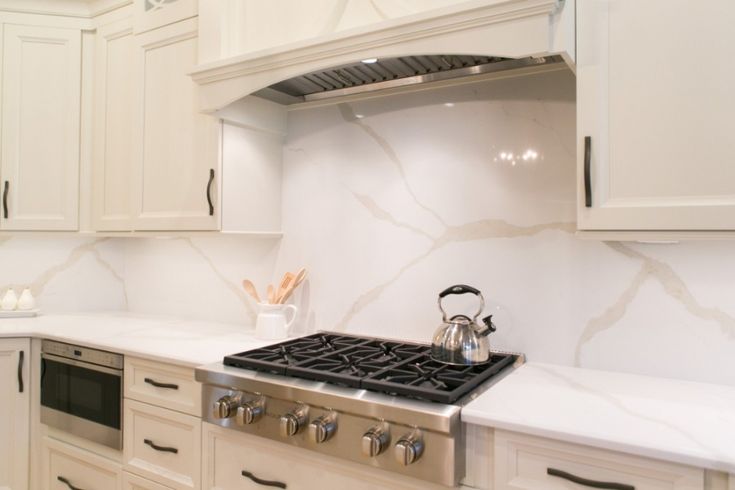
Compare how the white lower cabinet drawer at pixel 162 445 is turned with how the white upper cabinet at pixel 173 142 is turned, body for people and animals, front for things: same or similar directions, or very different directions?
same or similar directions

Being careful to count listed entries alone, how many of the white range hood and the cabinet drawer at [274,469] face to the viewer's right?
0

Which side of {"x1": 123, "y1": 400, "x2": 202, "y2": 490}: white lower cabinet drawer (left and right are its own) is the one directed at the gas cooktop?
left

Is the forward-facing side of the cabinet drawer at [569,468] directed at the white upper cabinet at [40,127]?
no

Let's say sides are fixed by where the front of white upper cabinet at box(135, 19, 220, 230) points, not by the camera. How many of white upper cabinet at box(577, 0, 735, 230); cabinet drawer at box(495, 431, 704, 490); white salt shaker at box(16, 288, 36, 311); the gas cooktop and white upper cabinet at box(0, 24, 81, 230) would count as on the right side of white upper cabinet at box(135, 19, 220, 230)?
2

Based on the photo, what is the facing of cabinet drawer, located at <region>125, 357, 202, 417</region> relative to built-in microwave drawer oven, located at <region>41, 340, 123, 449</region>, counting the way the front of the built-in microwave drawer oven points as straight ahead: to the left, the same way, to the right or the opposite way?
the same way

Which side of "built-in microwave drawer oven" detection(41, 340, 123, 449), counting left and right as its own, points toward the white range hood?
left

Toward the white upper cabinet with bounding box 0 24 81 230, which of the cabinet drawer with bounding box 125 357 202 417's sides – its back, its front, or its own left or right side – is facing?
right

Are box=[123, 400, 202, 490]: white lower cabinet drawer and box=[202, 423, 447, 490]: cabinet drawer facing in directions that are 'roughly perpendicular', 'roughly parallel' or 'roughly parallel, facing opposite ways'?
roughly parallel

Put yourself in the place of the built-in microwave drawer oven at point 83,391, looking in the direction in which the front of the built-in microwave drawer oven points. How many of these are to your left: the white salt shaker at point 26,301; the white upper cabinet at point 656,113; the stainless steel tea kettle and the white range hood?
3

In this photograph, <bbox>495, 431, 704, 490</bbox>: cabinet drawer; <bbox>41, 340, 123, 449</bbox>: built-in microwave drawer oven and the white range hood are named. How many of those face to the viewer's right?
0

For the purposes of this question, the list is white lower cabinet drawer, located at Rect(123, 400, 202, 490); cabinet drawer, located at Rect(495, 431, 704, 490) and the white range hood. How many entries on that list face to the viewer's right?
0

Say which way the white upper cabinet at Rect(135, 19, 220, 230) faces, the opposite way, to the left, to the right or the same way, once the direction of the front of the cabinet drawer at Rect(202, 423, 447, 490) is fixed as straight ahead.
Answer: the same way

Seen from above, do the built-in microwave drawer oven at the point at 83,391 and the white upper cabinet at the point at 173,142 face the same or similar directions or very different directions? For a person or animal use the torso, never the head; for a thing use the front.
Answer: same or similar directions

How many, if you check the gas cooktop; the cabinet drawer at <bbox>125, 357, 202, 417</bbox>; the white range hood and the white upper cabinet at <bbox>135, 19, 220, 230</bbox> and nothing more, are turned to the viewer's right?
0

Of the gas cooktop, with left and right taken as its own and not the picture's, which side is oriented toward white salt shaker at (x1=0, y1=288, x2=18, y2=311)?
right

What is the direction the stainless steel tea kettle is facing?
to the viewer's right
